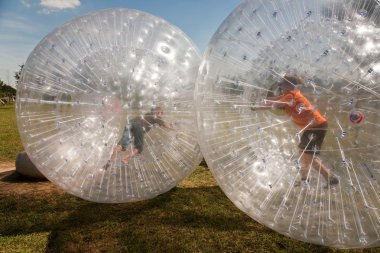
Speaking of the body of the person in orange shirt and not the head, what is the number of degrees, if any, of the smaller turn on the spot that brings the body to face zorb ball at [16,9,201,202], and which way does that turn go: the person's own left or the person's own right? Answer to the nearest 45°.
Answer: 0° — they already face it

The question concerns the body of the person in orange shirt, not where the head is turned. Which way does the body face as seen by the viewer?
to the viewer's left

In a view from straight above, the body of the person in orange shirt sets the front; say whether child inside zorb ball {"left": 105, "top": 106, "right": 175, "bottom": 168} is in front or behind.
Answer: in front
